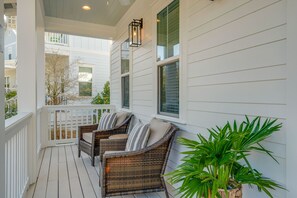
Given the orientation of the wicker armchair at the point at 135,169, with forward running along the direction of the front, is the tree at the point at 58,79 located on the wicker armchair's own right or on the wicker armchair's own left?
on the wicker armchair's own right

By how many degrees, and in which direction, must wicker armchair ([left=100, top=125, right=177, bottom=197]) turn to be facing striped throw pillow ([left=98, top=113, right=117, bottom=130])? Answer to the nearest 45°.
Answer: approximately 90° to its right

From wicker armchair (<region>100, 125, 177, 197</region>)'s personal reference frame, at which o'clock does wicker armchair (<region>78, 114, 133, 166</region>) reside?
wicker armchair (<region>78, 114, 133, 166</region>) is roughly at 2 o'clock from wicker armchair (<region>100, 125, 177, 197</region>).

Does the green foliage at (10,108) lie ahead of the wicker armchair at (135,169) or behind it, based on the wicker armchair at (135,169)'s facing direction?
ahead

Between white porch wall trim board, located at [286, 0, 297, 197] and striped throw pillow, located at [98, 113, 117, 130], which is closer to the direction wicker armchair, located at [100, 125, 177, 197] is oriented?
the striped throw pillow

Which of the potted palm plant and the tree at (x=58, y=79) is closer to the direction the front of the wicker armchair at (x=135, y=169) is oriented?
the tree

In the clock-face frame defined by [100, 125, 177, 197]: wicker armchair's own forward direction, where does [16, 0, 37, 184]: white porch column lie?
The white porch column is roughly at 1 o'clock from the wicker armchair.

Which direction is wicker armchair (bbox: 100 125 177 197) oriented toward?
to the viewer's left

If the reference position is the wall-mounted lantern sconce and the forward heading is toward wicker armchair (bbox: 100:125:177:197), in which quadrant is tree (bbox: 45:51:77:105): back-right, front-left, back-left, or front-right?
back-right

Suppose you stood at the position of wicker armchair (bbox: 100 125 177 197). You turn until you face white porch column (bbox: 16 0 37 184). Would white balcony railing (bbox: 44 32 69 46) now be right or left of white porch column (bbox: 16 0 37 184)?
right
